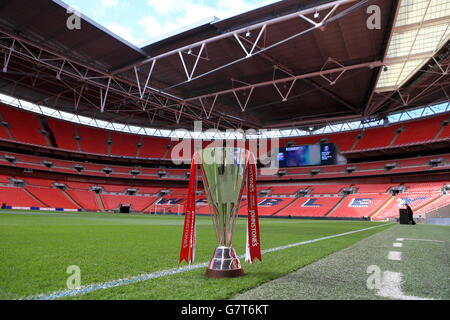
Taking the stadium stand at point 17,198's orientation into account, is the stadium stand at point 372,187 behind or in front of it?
in front

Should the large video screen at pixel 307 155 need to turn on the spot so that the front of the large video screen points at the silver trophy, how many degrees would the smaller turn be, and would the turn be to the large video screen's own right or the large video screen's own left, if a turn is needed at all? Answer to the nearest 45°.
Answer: approximately 45° to the large video screen's own left

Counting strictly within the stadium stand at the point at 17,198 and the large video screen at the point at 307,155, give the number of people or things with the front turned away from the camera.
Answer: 0

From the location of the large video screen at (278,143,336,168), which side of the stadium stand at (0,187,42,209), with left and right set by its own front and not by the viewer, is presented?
front

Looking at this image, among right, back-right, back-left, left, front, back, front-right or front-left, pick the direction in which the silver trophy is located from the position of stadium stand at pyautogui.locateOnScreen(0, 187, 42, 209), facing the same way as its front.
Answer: front-right

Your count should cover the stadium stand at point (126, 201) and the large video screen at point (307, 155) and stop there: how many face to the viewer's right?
0

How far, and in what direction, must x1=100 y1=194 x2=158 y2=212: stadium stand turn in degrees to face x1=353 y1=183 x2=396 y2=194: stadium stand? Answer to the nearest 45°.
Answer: approximately 45° to its left

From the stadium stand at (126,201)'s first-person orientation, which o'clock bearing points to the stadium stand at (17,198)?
the stadium stand at (17,198) is roughly at 2 o'clock from the stadium stand at (126,201).

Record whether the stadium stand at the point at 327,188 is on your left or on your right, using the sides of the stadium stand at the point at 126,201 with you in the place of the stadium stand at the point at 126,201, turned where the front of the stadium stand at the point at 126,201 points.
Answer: on your left

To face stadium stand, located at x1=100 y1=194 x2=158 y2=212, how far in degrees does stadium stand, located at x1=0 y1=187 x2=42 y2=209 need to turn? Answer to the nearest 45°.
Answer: approximately 45° to its left
